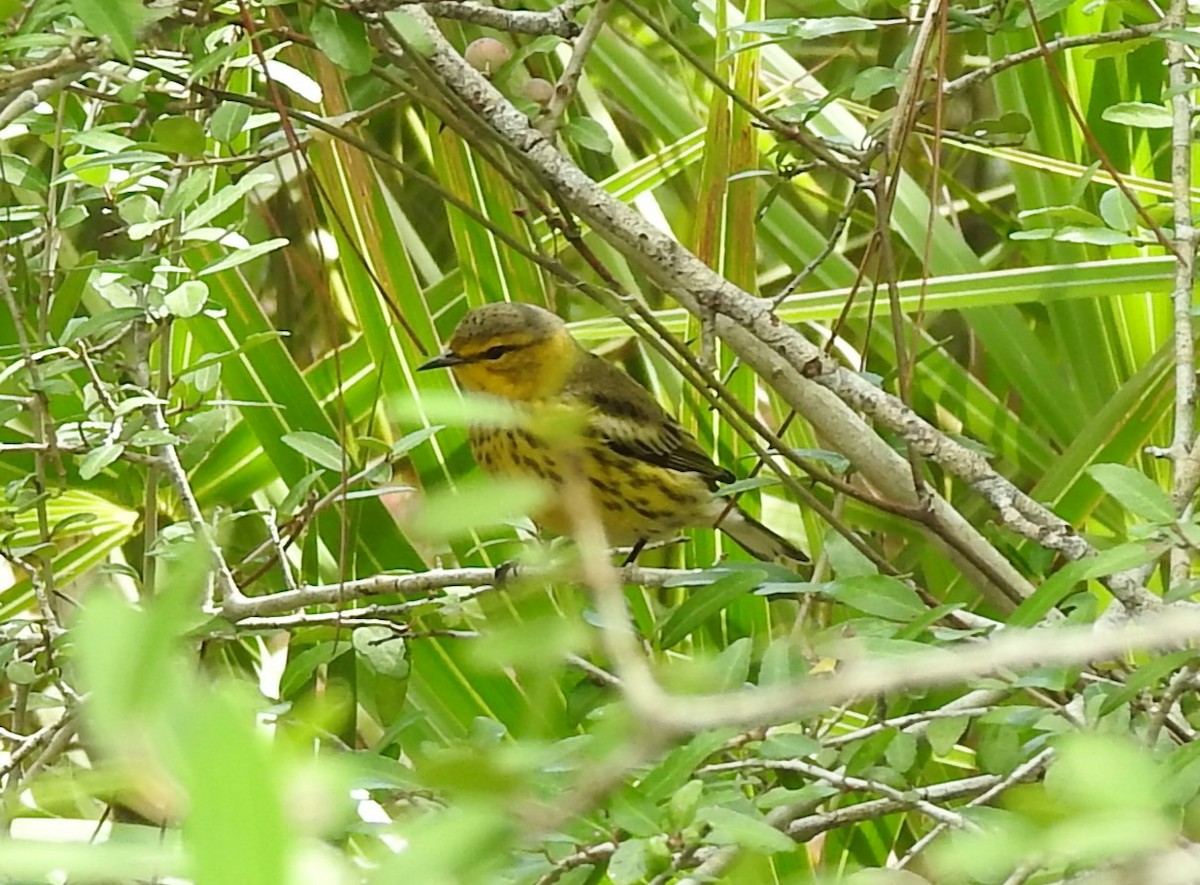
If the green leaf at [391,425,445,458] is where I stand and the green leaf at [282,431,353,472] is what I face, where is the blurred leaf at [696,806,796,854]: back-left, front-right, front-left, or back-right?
back-left

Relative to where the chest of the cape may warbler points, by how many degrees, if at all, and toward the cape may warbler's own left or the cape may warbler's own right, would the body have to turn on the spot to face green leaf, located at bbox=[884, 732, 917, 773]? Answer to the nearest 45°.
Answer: approximately 90° to the cape may warbler's own left

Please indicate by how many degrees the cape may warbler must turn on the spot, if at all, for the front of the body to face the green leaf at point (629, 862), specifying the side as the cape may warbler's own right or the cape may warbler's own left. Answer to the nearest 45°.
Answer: approximately 90° to the cape may warbler's own left

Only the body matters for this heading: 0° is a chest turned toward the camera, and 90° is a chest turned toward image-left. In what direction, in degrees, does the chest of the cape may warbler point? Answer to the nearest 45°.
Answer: approximately 90°

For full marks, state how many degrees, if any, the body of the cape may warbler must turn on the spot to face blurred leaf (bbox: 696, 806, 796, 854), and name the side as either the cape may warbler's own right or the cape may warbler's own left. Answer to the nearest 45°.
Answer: approximately 90° to the cape may warbler's own left
